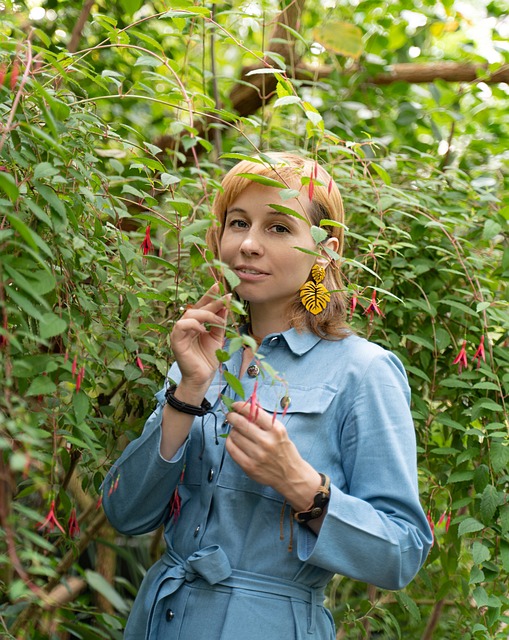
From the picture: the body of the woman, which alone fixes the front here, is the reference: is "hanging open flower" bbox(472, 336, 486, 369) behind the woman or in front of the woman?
behind
